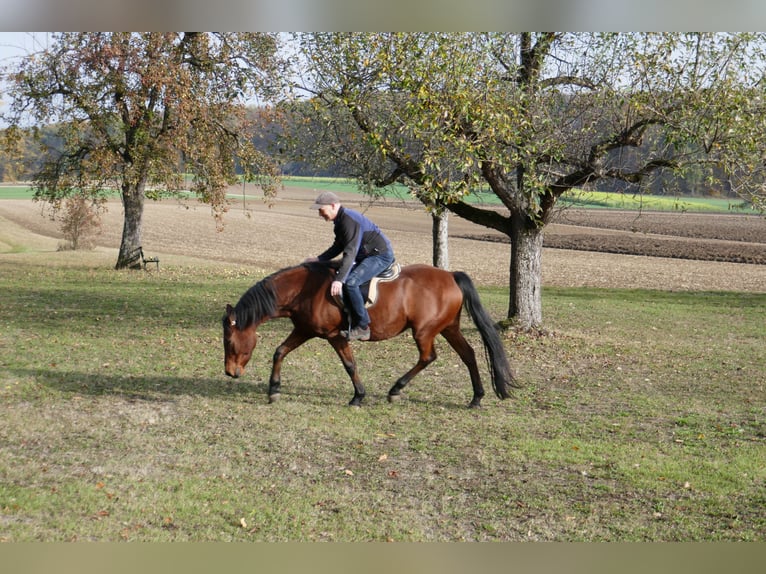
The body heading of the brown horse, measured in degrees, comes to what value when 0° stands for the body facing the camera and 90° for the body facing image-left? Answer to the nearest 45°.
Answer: approximately 90°
